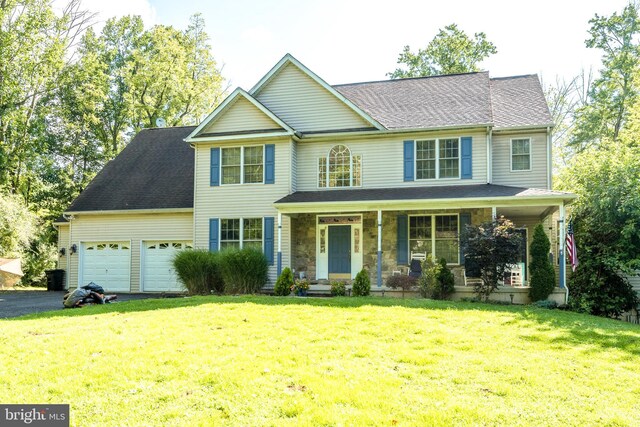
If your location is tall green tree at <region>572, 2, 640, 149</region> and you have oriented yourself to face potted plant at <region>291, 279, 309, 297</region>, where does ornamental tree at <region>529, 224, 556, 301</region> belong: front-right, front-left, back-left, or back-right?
front-left

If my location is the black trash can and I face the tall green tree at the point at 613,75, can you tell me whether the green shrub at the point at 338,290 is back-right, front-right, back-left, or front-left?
front-right

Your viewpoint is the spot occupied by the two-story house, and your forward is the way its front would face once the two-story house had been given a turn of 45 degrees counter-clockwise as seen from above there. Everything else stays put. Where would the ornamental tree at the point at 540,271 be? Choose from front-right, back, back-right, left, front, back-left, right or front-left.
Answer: front

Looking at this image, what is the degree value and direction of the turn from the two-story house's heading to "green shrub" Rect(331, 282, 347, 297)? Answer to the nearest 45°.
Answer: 0° — it already faces it

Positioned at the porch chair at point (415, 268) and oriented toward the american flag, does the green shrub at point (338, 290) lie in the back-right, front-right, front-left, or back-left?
back-right

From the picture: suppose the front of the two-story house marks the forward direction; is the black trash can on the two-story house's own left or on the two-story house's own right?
on the two-story house's own right

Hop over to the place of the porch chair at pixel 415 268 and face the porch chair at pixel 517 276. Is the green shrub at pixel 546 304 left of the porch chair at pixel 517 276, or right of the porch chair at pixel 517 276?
right

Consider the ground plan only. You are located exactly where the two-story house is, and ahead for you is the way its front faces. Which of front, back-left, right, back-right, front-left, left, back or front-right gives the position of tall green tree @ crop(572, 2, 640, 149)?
back-left

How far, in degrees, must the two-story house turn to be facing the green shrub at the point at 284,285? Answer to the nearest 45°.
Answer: approximately 45° to its right

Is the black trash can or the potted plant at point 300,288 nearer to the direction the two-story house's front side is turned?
the potted plant

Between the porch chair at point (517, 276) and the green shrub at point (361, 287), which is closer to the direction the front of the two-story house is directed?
the green shrub

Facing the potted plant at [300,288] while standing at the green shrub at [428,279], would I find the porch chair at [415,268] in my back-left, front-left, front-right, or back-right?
front-right

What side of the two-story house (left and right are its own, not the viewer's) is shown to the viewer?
front
